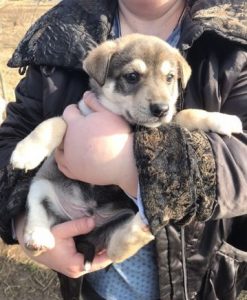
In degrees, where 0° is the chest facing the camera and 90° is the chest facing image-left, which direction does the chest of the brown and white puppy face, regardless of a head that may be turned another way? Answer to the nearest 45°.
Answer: approximately 0°
